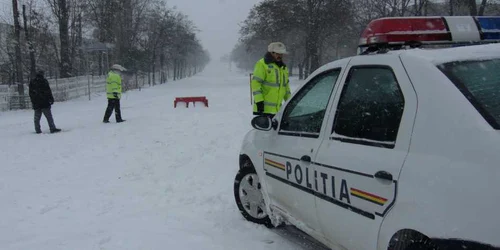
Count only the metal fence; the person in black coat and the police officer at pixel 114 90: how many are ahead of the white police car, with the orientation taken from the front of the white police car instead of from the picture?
3

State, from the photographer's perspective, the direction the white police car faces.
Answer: facing away from the viewer and to the left of the viewer

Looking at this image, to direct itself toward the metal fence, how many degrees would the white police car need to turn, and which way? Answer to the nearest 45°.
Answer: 0° — it already faces it
